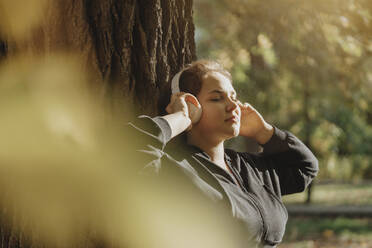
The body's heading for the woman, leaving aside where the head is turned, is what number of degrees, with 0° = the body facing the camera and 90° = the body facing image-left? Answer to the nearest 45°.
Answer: approximately 315°

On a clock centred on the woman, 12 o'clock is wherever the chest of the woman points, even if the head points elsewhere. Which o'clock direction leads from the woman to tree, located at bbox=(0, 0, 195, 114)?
The tree is roughly at 5 o'clock from the woman.

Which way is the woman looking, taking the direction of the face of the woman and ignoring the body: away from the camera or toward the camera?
toward the camera
